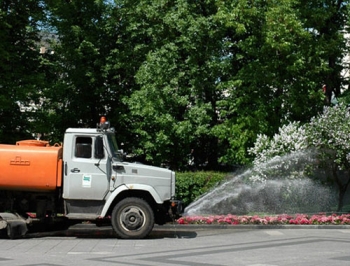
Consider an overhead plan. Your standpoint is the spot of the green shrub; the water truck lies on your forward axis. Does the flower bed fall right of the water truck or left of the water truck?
left

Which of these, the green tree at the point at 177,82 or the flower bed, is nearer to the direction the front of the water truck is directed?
the flower bed

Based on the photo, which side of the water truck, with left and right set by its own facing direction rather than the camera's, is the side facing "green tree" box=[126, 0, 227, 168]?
left

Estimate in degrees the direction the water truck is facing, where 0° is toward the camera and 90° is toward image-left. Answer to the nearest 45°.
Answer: approximately 270°

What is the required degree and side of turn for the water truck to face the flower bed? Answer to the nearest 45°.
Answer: approximately 45° to its left

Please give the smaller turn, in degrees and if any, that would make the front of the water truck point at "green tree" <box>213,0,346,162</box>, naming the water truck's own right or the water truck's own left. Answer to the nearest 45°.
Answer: approximately 45° to the water truck's own left
